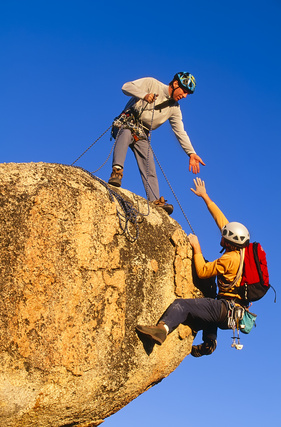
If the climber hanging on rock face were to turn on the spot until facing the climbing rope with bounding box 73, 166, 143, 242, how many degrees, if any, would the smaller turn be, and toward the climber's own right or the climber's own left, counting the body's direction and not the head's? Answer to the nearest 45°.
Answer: approximately 45° to the climber's own left

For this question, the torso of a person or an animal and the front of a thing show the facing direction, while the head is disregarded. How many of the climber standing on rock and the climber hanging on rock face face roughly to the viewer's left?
1

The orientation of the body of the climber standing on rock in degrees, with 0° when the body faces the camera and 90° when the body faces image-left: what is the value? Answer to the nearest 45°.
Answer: approximately 315°

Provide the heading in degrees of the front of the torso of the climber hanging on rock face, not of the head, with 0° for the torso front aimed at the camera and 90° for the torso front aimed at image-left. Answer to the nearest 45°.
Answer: approximately 90°
